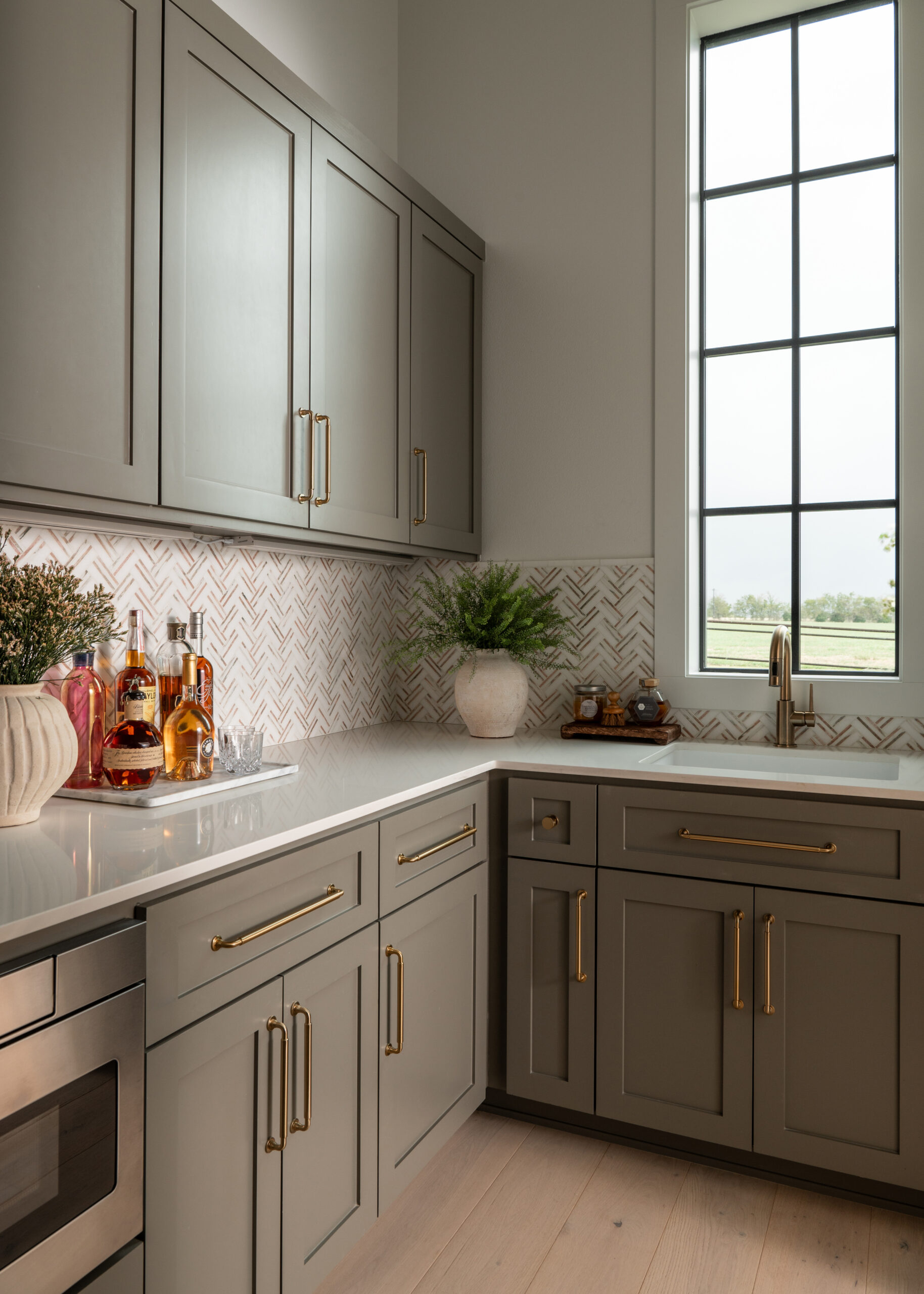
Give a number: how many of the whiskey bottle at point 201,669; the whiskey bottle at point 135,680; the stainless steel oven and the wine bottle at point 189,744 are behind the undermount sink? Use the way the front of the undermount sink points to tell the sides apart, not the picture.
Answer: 0

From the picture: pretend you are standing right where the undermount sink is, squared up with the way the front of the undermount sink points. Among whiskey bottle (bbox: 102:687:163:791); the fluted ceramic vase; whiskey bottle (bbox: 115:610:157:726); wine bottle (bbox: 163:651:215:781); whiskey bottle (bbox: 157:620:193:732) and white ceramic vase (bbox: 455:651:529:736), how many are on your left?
0

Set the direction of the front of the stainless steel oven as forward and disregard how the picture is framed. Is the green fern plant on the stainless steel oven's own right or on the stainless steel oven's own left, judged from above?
on the stainless steel oven's own left

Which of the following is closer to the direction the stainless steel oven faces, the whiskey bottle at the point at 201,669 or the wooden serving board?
the wooden serving board

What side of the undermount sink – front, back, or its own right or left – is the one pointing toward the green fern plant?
right

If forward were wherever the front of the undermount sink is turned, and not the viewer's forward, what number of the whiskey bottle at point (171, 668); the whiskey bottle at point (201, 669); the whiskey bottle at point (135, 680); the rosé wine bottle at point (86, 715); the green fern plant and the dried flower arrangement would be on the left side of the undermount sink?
0

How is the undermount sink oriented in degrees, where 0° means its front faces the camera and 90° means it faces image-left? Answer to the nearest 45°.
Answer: approximately 0°

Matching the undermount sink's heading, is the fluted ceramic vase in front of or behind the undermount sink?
in front

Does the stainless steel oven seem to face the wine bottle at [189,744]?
no

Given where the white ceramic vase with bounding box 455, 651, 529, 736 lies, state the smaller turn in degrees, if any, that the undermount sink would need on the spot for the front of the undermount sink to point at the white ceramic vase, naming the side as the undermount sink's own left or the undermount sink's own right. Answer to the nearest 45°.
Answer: approximately 90° to the undermount sink's own right

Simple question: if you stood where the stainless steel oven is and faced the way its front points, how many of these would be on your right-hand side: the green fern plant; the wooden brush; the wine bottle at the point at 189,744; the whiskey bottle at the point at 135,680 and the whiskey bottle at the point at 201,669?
0

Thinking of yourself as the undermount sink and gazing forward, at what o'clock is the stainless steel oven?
The stainless steel oven is roughly at 1 o'clock from the undermount sink.

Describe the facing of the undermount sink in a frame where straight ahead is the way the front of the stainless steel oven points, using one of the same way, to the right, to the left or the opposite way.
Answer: to the right

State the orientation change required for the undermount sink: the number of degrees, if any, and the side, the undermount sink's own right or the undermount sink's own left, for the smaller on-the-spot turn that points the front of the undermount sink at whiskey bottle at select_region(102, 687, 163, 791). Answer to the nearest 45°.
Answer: approximately 45° to the undermount sink's own right

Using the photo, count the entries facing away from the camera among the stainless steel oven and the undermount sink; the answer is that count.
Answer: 0

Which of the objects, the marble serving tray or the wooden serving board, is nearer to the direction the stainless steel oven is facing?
the wooden serving board

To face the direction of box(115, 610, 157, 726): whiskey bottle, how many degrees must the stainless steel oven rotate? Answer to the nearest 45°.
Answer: approximately 135° to its left

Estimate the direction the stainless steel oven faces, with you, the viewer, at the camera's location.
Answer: facing the viewer and to the right of the viewer
